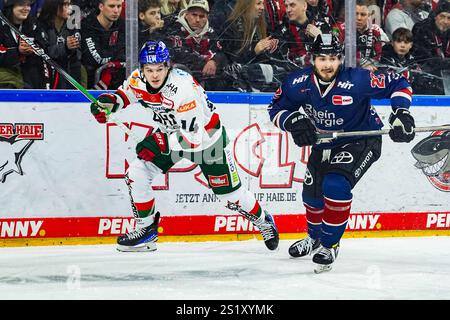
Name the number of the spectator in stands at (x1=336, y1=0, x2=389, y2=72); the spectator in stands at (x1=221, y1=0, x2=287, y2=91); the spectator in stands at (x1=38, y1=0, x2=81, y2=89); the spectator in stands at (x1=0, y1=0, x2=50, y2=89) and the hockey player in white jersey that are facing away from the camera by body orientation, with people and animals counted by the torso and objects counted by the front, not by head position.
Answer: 0

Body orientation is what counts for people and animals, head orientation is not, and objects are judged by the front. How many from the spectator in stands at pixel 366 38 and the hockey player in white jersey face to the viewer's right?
0

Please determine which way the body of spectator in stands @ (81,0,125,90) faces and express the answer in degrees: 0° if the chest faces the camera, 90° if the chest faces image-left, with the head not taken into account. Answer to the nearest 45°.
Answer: approximately 315°

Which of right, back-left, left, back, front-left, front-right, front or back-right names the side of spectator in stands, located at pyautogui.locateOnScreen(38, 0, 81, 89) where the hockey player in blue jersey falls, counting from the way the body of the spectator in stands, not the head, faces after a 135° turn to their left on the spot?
back-right

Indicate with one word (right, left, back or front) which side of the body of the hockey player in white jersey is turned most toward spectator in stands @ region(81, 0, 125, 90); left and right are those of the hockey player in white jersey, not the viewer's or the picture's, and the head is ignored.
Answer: right

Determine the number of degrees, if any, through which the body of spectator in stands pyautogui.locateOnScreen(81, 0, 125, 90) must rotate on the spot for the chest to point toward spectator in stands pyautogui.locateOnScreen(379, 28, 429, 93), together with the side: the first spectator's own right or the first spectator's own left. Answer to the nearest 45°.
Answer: approximately 45° to the first spectator's own left

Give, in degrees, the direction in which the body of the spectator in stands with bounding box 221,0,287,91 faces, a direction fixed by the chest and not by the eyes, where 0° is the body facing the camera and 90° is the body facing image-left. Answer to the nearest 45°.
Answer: approximately 315°

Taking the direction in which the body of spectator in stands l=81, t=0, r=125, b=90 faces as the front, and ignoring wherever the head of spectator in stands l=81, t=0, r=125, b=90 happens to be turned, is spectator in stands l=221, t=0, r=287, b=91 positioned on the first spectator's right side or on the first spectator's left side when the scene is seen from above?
on the first spectator's left side

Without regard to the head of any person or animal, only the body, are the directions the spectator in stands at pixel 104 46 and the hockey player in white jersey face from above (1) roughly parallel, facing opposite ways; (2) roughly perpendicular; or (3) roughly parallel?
roughly perpendicular

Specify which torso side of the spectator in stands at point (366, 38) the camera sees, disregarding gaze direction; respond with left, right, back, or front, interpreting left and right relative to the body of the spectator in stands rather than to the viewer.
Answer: front

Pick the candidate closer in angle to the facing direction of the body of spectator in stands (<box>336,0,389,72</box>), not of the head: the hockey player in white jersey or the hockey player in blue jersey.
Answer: the hockey player in blue jersey

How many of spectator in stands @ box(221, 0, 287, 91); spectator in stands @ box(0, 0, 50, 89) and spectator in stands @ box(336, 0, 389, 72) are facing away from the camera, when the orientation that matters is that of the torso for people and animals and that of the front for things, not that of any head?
0

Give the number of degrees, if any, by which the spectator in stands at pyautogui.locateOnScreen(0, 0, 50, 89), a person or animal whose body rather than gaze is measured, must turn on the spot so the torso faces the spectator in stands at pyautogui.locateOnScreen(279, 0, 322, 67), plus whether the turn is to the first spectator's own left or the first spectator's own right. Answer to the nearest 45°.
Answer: approximately 45° to the first spectator's own left

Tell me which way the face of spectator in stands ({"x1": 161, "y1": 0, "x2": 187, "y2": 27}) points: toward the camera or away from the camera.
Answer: toward the camera
